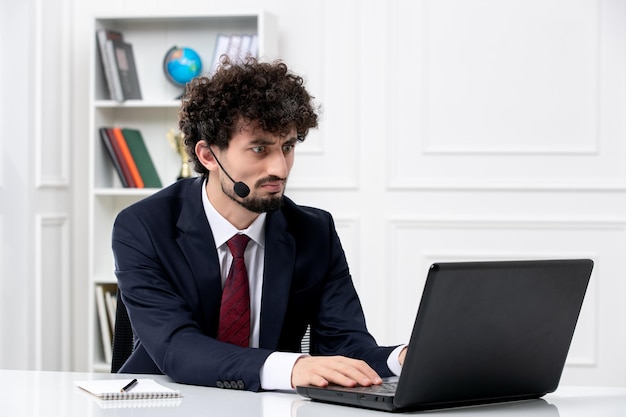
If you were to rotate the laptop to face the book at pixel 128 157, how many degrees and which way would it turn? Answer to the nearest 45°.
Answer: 0° — it already faces it

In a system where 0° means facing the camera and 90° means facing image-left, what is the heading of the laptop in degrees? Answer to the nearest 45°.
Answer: approximately 135°

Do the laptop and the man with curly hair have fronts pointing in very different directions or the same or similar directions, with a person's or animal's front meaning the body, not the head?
very different directions

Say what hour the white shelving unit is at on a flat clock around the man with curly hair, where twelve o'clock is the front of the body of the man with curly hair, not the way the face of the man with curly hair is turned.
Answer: The white shelving unit is roughly at 7 o'clock from the man with curly hair.

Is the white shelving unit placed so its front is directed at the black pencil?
yes

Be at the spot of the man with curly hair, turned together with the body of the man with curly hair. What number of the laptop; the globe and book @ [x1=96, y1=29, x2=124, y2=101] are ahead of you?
1

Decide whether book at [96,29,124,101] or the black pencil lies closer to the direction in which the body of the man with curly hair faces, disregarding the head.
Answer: the black pencil

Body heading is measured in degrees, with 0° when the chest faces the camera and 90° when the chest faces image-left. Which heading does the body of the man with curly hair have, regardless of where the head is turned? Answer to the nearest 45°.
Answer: approximately 315°

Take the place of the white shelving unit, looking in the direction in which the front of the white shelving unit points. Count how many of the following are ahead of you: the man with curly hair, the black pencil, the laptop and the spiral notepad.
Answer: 4

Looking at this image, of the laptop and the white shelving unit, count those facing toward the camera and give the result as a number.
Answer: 1

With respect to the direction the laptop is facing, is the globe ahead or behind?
ahead

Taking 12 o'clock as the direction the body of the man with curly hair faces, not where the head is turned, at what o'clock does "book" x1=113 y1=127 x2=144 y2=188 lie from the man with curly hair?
The book is roughly at 7 o'clock from the man with curly hair.
